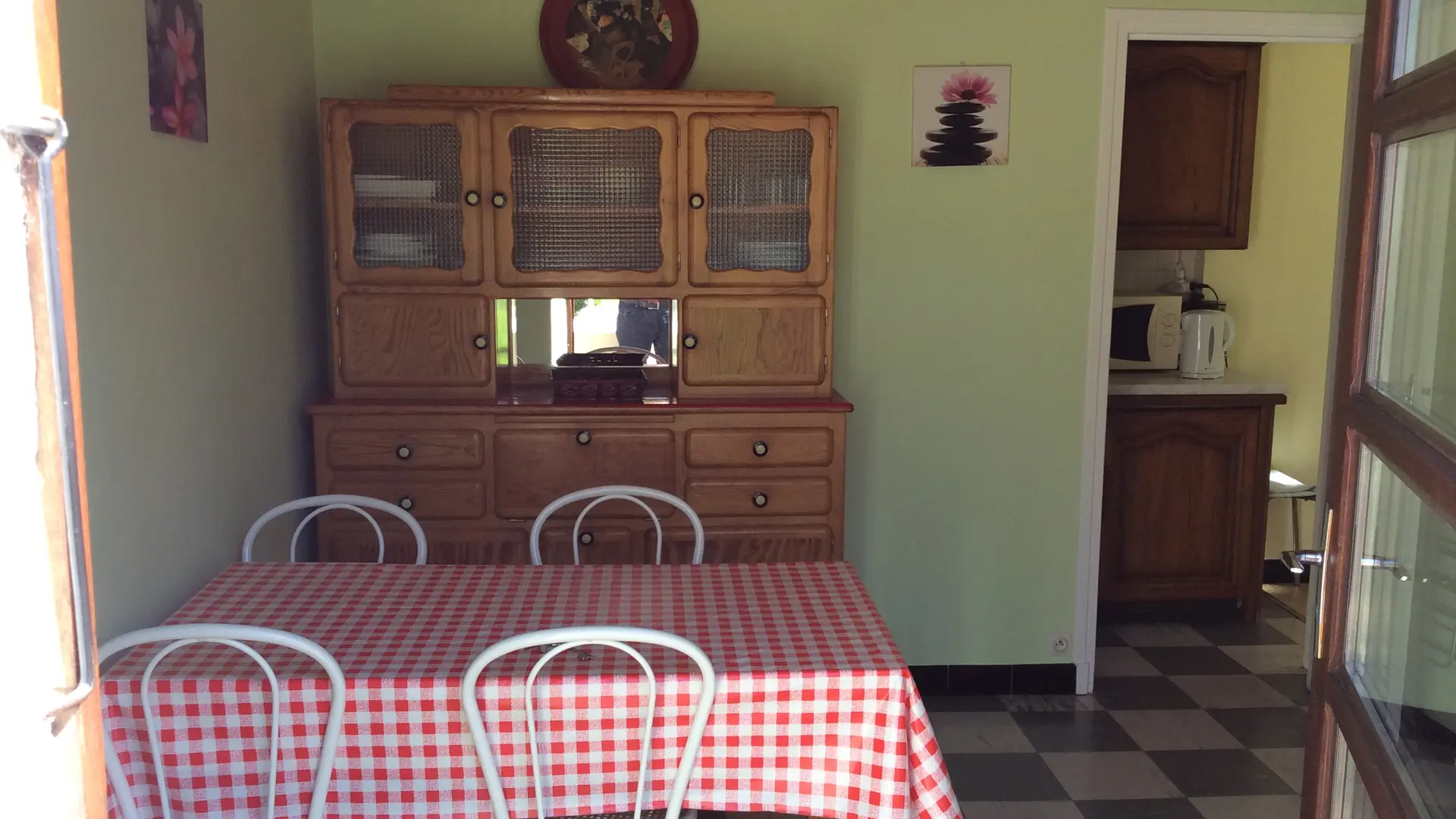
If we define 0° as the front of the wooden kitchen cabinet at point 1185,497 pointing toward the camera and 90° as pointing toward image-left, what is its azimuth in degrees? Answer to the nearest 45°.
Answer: approximately 0°

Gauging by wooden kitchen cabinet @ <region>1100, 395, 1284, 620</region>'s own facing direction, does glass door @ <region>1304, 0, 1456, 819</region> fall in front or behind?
in front

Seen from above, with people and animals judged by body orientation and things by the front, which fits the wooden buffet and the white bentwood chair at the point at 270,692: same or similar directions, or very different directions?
very different directions

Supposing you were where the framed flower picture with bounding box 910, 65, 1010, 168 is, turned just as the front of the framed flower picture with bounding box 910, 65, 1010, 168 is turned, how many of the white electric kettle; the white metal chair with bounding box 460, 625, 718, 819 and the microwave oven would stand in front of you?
1

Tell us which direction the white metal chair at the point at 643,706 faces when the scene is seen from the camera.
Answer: facing away from the viewer

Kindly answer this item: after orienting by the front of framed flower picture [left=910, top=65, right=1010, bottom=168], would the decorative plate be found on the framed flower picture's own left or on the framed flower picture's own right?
on the framed flower picture's own right

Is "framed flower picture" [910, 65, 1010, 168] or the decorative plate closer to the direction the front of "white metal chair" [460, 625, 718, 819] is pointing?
the decorative plate

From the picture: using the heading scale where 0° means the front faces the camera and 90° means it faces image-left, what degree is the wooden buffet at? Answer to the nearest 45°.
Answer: approximately 0°

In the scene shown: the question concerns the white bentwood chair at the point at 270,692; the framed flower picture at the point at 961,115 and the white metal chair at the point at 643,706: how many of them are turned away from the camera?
2

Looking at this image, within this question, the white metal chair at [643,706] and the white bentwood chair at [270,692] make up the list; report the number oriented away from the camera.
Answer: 2

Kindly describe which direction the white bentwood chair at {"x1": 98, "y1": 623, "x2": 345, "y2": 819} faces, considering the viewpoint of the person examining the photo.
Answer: facing away from the viewer

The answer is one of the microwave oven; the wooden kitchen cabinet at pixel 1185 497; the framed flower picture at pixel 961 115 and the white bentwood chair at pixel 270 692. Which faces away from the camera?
the white bentwood chair

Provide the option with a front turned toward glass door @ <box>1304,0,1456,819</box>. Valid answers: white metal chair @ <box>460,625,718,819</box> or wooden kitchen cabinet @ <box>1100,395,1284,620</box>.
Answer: the wooden kitchen cabinet

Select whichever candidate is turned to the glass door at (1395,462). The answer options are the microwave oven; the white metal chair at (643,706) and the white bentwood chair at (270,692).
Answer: the microwave oven
